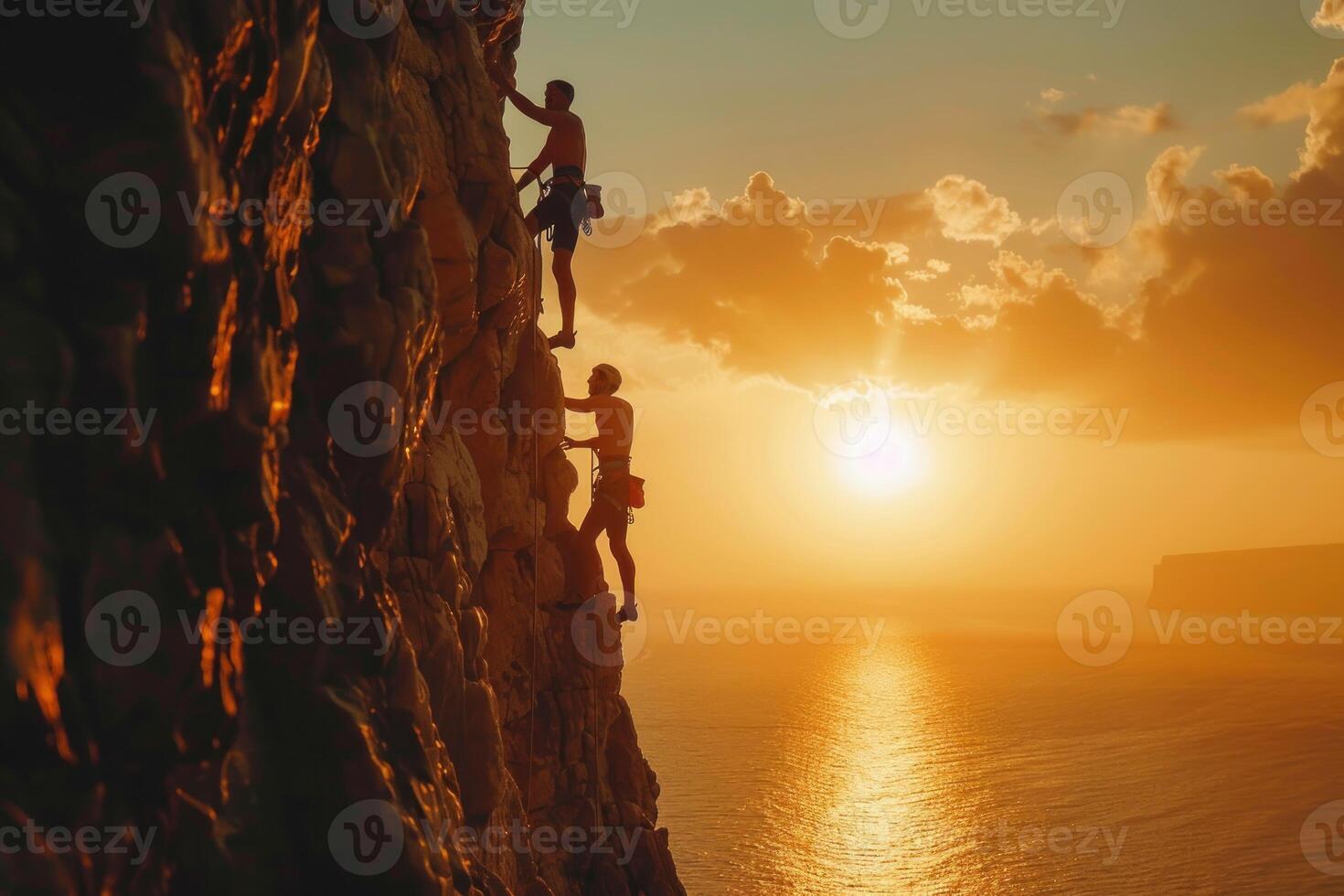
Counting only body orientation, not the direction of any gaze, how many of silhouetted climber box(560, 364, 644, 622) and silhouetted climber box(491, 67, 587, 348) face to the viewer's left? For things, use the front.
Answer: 2

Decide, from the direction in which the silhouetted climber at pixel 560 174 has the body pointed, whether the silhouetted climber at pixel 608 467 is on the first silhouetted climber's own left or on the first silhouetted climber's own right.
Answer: on the first silhouetted climber's own right

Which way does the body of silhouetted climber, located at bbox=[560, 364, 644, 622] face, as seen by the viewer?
to the viewer's left

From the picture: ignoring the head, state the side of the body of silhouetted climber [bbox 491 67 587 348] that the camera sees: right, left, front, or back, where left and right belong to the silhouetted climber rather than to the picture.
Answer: left
